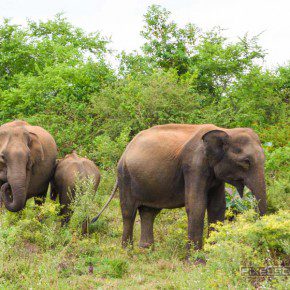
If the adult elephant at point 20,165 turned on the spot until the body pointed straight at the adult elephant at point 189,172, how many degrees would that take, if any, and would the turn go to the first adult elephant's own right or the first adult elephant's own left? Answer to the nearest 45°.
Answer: approximately 90° to the first adult elephant's own left

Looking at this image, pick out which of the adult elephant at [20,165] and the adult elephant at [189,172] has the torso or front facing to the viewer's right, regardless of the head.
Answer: the adult elephant at [189,172]

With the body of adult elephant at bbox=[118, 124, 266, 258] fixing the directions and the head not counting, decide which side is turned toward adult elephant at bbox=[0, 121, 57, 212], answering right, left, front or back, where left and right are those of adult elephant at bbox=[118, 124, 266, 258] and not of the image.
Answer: back

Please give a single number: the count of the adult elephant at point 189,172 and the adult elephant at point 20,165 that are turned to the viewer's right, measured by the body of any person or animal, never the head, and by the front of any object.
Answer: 1

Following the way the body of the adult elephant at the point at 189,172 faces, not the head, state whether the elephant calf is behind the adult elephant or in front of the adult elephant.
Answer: behind

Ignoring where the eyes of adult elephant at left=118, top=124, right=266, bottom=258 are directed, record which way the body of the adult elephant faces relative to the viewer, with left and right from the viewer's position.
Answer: facing to the right of the viewer
